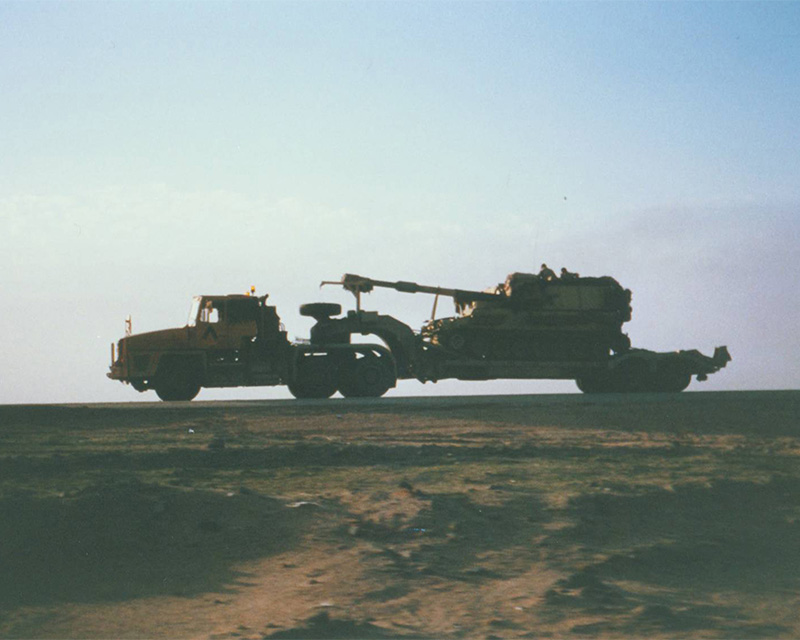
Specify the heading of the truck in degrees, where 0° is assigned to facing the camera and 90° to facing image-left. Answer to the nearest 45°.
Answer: approximately 90°

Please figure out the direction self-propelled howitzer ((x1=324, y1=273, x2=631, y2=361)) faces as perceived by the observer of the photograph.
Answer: facing to the left of the viewer
